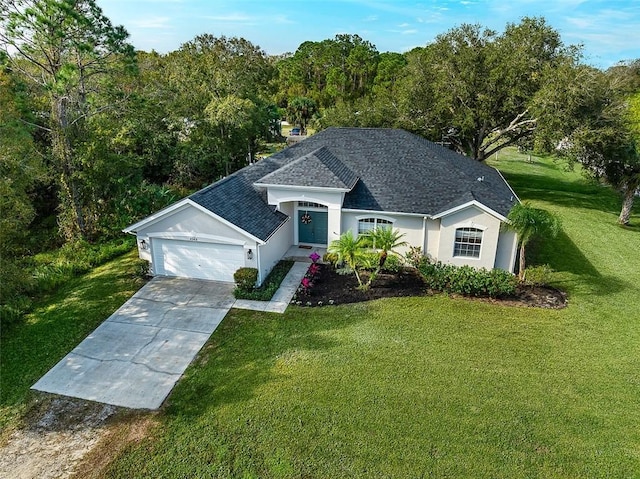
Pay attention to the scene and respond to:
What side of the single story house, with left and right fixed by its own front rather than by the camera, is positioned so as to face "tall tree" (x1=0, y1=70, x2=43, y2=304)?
right

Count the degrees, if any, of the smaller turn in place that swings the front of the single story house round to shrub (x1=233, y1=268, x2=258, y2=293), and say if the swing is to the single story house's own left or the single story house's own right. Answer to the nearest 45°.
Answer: approximately 45° to the single story house's own right

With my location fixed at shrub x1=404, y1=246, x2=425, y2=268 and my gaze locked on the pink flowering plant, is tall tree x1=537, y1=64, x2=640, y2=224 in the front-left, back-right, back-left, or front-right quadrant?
back-right

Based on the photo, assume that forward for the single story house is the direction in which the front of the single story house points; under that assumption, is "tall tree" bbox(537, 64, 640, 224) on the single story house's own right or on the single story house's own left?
on the single story house's own left

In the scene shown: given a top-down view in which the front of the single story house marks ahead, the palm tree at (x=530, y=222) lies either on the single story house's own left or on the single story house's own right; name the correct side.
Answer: on the single story house's own left

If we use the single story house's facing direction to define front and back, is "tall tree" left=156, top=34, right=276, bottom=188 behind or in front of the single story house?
behind

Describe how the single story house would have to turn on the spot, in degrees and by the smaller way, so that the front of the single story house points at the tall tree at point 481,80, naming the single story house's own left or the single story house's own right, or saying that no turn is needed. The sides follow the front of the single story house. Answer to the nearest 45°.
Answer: approximately 135° to the single story house's own left

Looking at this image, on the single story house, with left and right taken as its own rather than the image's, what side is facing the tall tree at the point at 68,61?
right

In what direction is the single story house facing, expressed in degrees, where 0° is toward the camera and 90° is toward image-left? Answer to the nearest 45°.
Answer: approximately 0°

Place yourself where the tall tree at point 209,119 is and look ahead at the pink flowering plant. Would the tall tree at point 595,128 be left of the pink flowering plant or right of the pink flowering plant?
left
